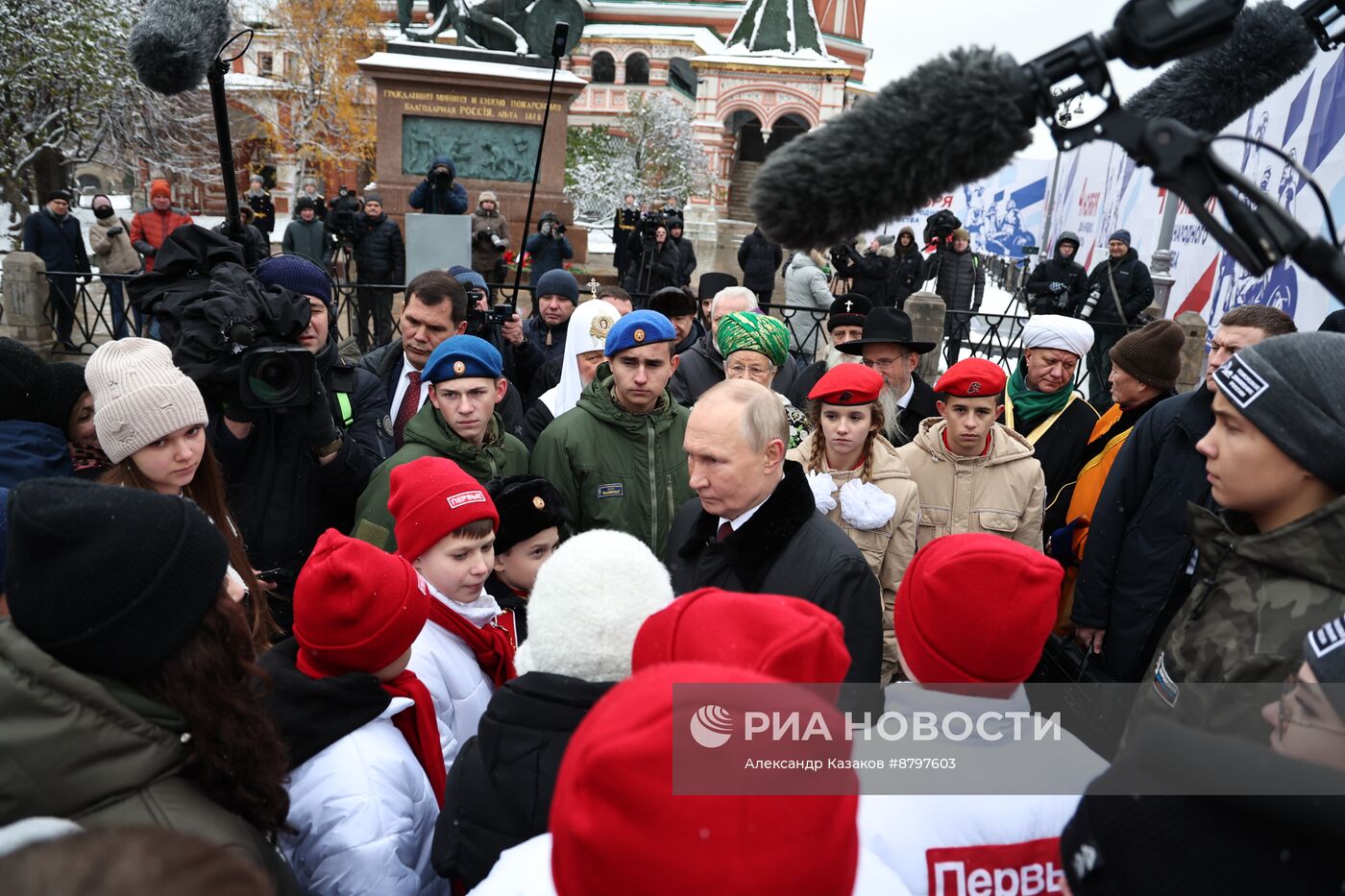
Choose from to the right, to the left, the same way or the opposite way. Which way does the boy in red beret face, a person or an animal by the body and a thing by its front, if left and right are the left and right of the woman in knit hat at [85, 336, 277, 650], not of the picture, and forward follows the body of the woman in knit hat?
to the right

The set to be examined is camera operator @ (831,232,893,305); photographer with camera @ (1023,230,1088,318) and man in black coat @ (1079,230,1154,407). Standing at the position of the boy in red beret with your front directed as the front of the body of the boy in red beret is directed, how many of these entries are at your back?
3

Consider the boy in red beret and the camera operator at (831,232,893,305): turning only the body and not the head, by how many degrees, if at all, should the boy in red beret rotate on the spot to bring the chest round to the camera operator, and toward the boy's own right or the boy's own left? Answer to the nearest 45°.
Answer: approximately 180°

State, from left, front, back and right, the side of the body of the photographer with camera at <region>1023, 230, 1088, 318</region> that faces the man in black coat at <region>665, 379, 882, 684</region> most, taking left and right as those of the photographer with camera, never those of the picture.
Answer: front

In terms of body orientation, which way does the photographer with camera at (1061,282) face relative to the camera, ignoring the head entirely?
toward the camera

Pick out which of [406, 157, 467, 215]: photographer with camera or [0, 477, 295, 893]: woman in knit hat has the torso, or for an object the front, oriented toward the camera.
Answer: the photographer with camera

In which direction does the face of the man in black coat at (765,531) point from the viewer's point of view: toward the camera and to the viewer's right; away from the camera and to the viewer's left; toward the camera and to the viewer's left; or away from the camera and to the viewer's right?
toward the camera and to the viewer's left

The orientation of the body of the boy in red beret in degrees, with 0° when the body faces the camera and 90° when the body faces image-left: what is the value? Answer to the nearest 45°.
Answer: approximately 0°

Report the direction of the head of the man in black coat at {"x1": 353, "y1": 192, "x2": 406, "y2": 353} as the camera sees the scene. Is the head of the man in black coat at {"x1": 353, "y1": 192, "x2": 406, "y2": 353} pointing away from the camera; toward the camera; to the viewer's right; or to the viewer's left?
toward the camera

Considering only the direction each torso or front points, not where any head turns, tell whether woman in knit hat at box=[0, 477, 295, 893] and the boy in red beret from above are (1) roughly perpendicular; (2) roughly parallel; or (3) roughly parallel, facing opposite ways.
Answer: roughly parallel, facing opposite ways

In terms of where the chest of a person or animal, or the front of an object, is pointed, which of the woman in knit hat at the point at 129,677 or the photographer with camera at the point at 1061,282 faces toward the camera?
the photographer with camera

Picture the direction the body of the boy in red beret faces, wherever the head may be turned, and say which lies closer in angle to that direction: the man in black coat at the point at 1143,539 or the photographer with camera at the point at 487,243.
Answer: the man in black coat

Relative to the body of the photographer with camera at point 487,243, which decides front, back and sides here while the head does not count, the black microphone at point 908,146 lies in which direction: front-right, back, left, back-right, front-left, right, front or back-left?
front

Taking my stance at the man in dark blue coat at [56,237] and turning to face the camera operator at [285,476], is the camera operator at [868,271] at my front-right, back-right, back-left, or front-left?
front-left

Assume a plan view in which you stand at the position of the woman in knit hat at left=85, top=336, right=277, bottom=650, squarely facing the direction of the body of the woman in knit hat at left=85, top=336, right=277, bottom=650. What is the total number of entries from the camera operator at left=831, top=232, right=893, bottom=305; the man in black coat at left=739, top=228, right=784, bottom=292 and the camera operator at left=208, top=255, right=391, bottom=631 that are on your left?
3

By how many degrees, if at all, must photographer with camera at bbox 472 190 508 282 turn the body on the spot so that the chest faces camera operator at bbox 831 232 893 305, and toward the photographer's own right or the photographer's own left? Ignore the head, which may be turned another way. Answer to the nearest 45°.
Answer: approximately 90° to the photographer's own left

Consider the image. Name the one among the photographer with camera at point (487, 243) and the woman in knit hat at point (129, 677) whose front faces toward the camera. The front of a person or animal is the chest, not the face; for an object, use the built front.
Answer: the photographer with camera

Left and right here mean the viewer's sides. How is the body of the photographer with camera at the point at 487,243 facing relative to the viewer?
facing the viewer

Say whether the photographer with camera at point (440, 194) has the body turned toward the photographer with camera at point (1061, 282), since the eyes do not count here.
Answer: no

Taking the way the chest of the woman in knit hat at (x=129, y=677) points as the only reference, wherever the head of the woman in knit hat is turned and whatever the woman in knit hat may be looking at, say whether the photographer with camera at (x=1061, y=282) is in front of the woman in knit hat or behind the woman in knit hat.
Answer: in front

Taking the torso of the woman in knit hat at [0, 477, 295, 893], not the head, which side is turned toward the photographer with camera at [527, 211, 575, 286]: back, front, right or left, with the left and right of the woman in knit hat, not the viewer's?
front
